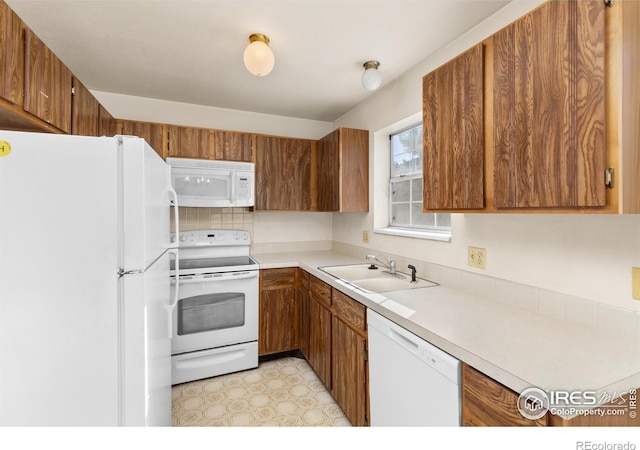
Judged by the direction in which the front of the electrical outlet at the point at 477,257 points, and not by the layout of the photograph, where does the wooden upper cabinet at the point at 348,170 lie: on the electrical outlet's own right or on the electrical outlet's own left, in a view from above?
on the electrical outlet's own right

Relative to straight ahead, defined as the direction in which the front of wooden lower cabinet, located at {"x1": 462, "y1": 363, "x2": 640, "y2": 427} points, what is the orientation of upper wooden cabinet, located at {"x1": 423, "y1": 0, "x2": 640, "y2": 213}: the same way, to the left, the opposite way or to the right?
the same way

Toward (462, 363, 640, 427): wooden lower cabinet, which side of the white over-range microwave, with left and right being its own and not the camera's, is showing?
front

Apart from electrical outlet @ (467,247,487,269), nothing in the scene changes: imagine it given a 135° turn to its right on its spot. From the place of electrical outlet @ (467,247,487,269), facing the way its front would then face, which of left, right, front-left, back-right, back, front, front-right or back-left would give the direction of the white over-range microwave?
left

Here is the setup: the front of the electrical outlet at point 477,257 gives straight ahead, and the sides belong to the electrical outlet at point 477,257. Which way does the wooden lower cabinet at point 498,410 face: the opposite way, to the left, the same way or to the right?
the same way

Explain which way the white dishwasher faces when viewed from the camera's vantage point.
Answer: facing the viewer and to the left of the viewer

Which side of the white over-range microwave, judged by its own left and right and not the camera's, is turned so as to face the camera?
front

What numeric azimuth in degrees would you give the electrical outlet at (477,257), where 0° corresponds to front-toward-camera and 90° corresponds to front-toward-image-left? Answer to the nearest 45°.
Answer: approximately 45°

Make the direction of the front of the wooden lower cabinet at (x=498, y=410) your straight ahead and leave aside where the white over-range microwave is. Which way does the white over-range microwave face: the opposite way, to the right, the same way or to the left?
to the left

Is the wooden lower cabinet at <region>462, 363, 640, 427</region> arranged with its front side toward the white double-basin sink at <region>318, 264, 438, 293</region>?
no

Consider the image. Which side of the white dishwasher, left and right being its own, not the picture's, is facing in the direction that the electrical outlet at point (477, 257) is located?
back
